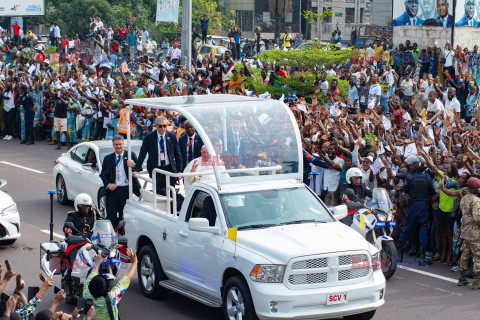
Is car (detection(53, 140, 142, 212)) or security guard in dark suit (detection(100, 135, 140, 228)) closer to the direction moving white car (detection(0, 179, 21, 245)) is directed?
the security guard in dark suit

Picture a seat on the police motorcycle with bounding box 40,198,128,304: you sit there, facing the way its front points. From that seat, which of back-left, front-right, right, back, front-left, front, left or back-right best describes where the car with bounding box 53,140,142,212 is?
back-left

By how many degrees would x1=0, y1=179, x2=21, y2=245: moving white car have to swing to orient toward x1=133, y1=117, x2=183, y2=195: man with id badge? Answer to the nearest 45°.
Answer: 0° — it already faces them

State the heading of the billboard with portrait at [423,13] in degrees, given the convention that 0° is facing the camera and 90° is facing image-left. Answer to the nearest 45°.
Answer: approximately 0°

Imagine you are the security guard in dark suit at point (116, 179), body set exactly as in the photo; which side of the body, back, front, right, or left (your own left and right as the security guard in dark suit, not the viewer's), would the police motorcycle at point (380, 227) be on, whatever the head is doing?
left

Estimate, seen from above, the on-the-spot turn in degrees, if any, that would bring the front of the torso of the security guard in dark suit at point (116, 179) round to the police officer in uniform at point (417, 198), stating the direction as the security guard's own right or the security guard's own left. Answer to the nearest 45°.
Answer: approximately 90° to the security guard's own left
